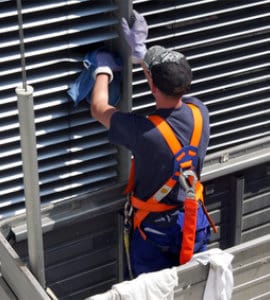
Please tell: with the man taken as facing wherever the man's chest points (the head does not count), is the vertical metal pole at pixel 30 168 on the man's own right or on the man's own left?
on the man's own left

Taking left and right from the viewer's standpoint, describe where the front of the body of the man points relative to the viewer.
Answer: facing away from the viewer and to the left of the viewer

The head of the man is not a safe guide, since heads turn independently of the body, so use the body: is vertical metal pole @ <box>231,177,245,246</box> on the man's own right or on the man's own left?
on the man's own right

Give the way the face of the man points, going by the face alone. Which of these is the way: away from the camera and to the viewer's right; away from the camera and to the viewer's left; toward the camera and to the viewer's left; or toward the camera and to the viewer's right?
away from the camera and to the viewer's left
